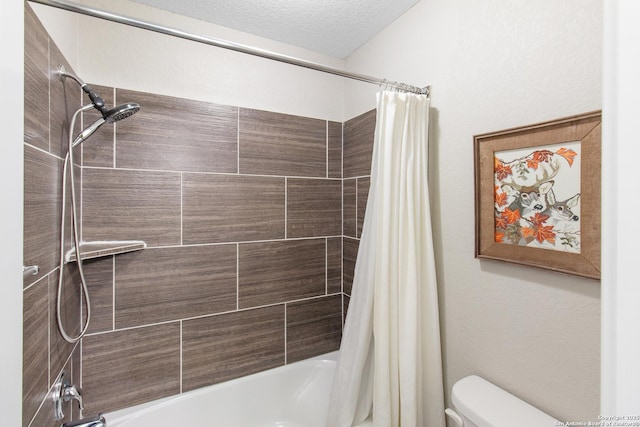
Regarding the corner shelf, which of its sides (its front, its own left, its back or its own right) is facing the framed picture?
front

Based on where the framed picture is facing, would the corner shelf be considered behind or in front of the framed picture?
in front

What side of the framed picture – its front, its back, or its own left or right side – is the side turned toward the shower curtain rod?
front

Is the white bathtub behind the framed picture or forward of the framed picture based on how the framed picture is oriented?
forward

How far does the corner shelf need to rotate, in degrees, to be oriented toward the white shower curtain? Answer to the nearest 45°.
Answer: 0° — it already faces it

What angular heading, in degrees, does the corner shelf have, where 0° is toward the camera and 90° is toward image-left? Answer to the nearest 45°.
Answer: approximately 315°

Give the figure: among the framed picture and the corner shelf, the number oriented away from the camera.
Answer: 0

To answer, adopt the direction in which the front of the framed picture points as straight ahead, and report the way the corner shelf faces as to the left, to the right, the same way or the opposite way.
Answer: the opposite way

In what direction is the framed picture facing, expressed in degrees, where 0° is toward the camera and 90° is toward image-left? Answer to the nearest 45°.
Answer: approximately 45°
